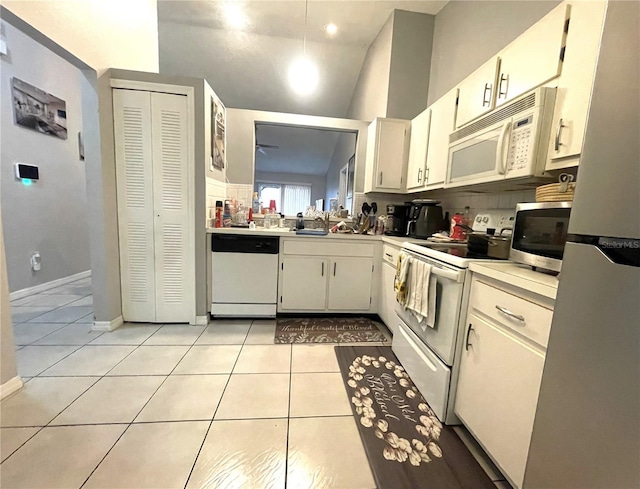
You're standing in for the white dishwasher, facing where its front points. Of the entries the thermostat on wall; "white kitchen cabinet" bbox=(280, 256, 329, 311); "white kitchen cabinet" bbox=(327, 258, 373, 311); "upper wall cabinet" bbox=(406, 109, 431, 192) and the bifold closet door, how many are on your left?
3

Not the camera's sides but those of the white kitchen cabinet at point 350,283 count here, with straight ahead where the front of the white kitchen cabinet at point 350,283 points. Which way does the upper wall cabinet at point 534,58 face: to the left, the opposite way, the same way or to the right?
to the right

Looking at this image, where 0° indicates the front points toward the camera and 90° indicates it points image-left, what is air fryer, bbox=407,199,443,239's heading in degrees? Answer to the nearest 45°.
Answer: approximately 45°

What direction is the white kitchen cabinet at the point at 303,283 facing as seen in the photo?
toward the camera

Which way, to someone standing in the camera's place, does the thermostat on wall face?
facing the viewer and to the right of the viewer

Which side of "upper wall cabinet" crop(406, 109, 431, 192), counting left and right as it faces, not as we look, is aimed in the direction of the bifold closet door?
front

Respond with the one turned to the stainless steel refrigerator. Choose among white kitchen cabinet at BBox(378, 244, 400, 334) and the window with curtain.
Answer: the window with curtain

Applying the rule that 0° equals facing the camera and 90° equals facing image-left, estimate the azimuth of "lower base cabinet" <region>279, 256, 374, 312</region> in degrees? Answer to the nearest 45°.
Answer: approximately 0°

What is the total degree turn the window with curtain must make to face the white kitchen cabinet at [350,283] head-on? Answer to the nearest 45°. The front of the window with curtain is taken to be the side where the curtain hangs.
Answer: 0° — it already faces it

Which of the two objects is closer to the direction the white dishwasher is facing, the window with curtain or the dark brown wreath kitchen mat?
the dark brown wreath kitchen mat

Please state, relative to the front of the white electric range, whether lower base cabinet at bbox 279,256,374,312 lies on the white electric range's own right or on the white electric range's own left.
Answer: on the white electric range's own right

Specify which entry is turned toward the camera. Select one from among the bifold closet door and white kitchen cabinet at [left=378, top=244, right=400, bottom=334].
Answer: the bifold closet door

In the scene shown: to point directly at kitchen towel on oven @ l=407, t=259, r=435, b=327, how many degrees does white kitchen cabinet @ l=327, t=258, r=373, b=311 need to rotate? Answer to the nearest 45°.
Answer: approximately 45° to its left

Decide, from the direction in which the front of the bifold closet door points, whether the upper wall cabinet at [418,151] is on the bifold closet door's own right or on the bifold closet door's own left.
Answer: on the bifold closet door's own left

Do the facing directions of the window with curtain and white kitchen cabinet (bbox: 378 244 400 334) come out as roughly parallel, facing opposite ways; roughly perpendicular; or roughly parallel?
roughly perpendicular

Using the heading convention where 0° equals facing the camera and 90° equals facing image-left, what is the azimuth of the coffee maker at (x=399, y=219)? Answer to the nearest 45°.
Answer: approximately 45°

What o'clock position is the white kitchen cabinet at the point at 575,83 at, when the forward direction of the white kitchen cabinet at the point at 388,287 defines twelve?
the white kitchen cabinet at the point at 575,83 is roughly at 8 o'clock from the white kitchen cabinet at the point at 388,287.
